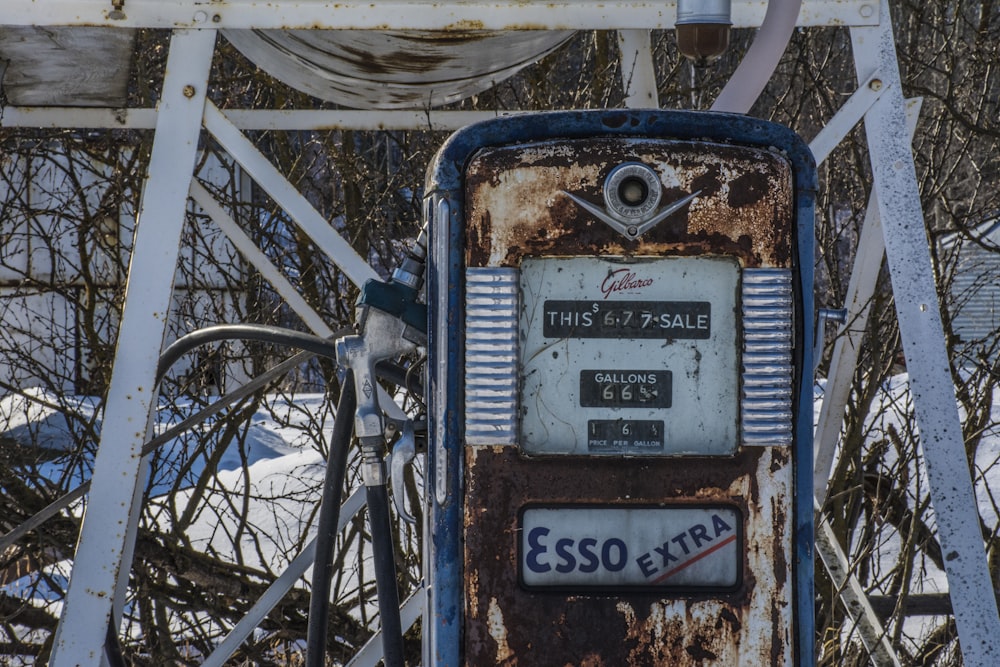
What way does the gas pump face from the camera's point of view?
toward the camera
